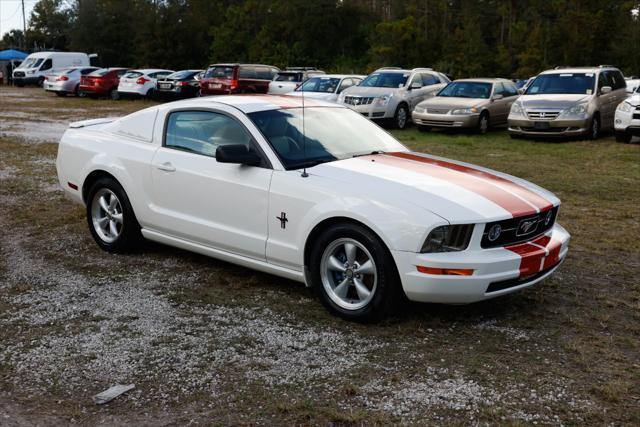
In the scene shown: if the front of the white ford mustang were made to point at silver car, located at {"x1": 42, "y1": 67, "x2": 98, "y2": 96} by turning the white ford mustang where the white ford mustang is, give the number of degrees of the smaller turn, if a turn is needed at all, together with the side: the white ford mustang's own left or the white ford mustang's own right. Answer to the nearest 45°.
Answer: approximately 135° to the white ford mustang's own left

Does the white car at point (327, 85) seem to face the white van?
no

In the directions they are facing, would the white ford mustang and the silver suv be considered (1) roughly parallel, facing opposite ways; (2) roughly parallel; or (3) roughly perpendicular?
roughly perpendicular

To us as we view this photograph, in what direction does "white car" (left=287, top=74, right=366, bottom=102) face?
facing the viewer and to the left of the viewer

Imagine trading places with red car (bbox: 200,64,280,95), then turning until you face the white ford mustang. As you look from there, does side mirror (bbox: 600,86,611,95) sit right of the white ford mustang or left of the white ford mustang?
left

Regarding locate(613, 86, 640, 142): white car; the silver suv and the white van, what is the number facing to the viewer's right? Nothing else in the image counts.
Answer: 0

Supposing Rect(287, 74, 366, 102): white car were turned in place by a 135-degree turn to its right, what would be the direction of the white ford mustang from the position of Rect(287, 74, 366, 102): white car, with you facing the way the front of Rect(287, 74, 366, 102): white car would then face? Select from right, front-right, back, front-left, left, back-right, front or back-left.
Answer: back

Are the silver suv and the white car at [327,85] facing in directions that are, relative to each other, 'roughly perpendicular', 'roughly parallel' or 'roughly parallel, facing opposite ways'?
roughly parallel

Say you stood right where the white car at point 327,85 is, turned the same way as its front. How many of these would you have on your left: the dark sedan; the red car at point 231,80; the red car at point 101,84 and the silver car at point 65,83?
0

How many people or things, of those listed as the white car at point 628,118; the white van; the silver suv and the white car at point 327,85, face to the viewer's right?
0

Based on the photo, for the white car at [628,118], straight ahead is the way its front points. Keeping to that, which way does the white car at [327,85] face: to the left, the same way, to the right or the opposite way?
the same way

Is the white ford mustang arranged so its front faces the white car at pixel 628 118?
no

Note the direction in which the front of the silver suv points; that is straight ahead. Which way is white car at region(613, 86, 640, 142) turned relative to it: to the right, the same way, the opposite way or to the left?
the same way

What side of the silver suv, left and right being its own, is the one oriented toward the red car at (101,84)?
right

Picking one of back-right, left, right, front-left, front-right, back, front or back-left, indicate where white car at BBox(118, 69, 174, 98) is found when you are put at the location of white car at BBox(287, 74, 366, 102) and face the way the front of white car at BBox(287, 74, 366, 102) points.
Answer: right

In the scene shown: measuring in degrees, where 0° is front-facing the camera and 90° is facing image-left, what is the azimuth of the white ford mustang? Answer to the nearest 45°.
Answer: approximately 315°

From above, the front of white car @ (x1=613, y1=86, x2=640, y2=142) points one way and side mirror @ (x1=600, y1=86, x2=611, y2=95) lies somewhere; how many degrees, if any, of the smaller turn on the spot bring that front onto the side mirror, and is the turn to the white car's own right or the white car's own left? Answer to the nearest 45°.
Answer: approximately 135° to the white car's own right

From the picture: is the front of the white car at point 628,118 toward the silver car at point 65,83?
no
